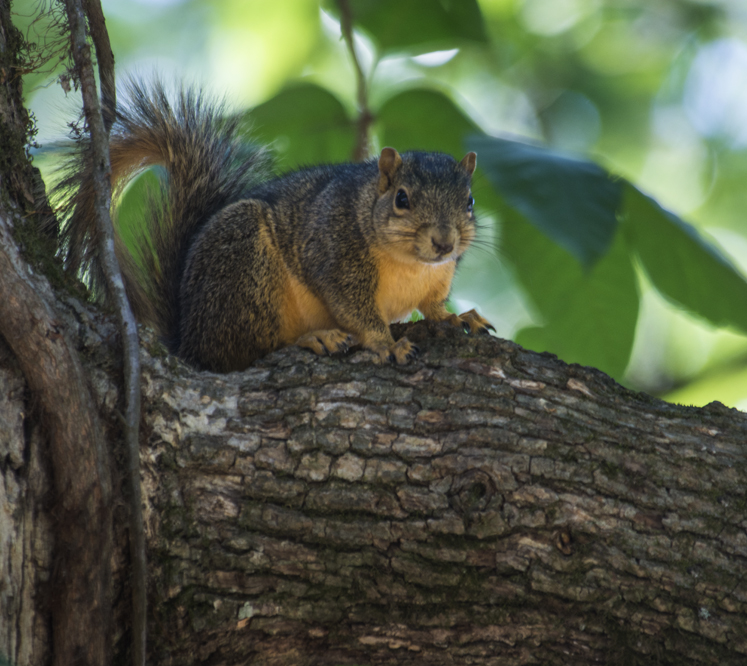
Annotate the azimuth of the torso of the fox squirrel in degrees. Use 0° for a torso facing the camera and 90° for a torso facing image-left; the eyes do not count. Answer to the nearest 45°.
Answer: approximately 315°
